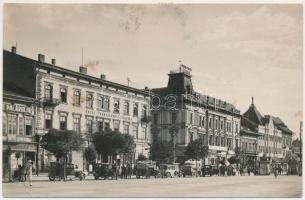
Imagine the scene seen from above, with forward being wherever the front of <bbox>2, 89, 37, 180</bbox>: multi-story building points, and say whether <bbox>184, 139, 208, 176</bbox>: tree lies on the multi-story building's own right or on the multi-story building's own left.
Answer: on the multi-story building's own left

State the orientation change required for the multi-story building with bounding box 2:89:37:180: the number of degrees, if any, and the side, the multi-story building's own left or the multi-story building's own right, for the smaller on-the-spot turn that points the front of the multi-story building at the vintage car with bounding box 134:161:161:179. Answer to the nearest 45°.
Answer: approximately 90° to the multi-story building's own left

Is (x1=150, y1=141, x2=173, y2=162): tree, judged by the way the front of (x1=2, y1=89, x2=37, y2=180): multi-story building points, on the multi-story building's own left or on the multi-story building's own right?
on the multi-story building's own left

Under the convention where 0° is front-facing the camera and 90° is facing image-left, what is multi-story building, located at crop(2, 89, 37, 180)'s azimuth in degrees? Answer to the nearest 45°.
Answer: approximately 315°
